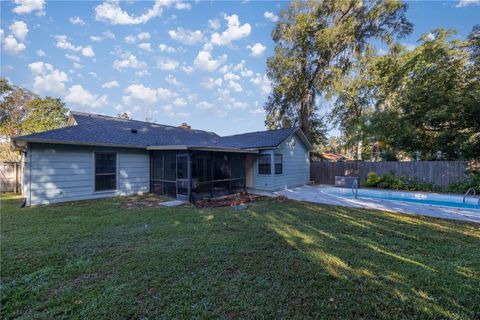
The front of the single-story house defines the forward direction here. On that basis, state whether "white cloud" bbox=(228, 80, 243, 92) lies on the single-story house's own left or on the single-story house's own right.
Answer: on the single-story house's own right

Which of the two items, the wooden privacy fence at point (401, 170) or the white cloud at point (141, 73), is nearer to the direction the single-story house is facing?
the white cloud

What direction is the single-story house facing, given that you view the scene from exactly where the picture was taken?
facing away from the viewer and to the left of the viewer

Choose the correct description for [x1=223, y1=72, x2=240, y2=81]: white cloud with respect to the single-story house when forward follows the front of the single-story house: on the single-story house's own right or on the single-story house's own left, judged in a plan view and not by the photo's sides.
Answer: on the single-story house's own right

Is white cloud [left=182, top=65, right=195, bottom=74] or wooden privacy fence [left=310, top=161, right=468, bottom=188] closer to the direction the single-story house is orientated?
the white cloud

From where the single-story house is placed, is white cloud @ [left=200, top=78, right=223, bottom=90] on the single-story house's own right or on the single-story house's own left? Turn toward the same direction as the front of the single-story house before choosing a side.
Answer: on the single-story house's own right
